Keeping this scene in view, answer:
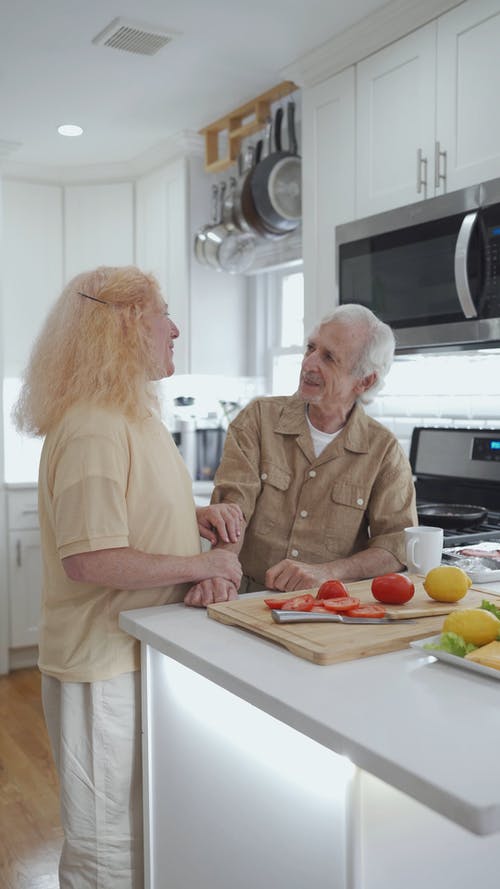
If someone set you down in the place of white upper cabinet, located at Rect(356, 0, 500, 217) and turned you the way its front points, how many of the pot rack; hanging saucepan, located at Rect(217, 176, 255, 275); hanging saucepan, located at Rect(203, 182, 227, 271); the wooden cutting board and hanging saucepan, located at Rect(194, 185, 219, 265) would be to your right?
4

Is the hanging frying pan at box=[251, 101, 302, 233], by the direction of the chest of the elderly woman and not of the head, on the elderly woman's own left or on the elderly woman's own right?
on the elderly woman's own left

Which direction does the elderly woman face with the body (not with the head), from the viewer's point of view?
to the viewer's right

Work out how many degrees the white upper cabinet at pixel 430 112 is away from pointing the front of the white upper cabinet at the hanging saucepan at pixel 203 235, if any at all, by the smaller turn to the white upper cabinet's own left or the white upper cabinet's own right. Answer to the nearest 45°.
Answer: approximately 90° to the white upper cabinet's own right

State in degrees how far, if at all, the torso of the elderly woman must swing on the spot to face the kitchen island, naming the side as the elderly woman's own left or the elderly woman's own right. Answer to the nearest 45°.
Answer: approximately 45° to the elderly woman's own right
